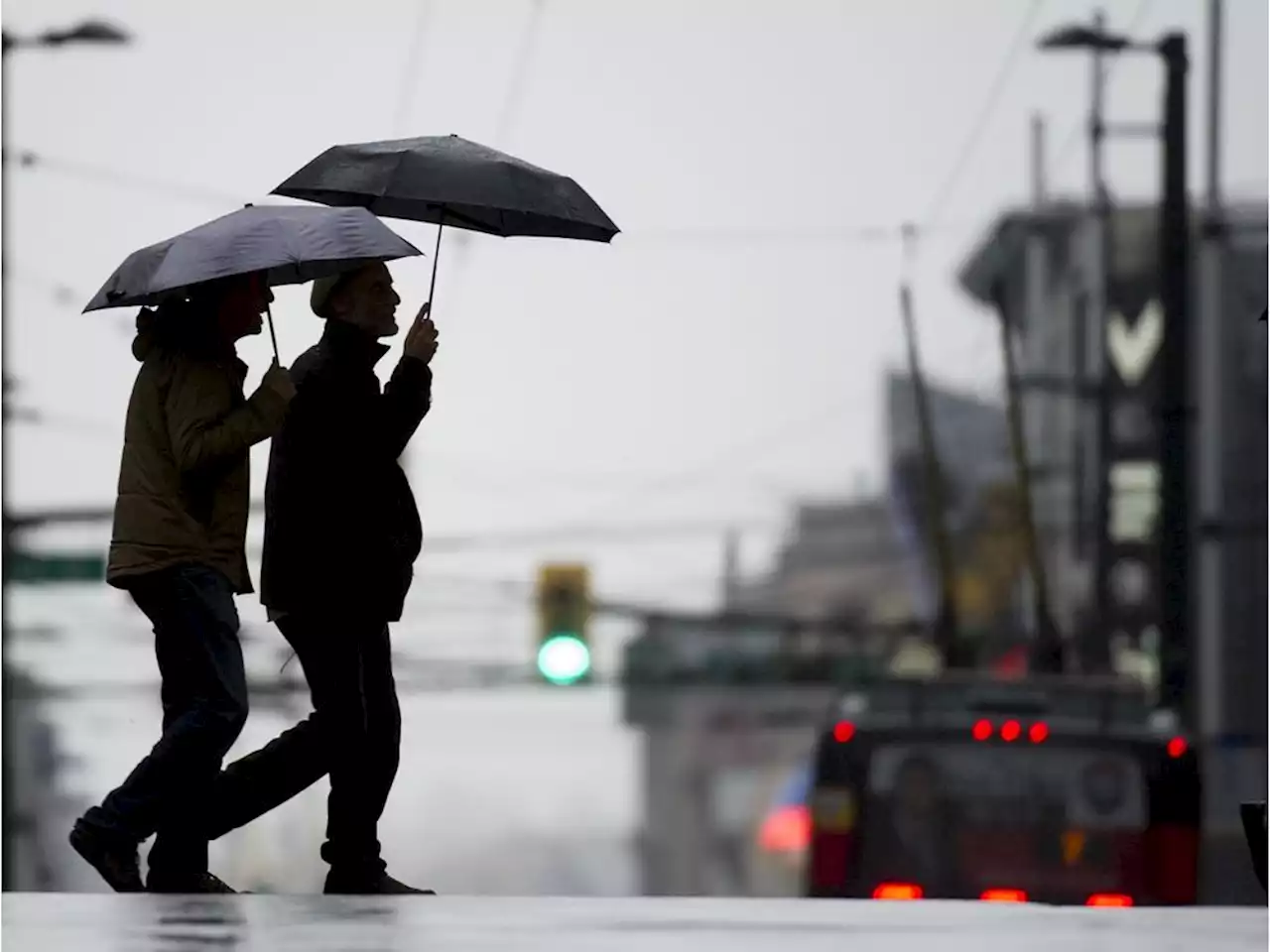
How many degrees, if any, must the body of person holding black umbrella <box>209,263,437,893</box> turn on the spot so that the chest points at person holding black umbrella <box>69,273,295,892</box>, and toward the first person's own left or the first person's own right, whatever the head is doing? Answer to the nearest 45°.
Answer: approximately 180°

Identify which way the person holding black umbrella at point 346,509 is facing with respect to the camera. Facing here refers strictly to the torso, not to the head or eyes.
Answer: to the viewer's right

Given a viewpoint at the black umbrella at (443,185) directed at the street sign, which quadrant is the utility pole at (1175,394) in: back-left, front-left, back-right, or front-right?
front-right

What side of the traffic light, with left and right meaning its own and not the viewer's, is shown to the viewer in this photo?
front

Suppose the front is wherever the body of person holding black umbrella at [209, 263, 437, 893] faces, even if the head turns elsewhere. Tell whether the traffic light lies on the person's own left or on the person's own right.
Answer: on the person's own left

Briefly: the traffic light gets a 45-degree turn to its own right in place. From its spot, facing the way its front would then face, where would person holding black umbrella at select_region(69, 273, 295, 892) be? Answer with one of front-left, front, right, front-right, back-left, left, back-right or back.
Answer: front-left

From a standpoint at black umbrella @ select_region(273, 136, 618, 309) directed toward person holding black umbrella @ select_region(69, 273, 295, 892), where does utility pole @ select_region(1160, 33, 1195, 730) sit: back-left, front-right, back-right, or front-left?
back-right

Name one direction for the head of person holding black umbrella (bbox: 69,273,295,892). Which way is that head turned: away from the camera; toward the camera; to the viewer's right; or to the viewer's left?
to the viewer's right

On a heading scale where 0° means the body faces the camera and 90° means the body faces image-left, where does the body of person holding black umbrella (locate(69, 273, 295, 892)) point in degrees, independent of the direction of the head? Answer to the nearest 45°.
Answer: approximately 270°

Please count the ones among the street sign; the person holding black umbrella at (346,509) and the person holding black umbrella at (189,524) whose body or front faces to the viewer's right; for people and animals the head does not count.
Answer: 2

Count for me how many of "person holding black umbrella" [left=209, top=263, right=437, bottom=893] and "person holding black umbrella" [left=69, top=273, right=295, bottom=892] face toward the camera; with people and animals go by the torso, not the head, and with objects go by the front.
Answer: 0

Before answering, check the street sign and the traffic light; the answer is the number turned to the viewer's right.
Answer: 0

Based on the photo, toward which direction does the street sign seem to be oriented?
toward the camera
